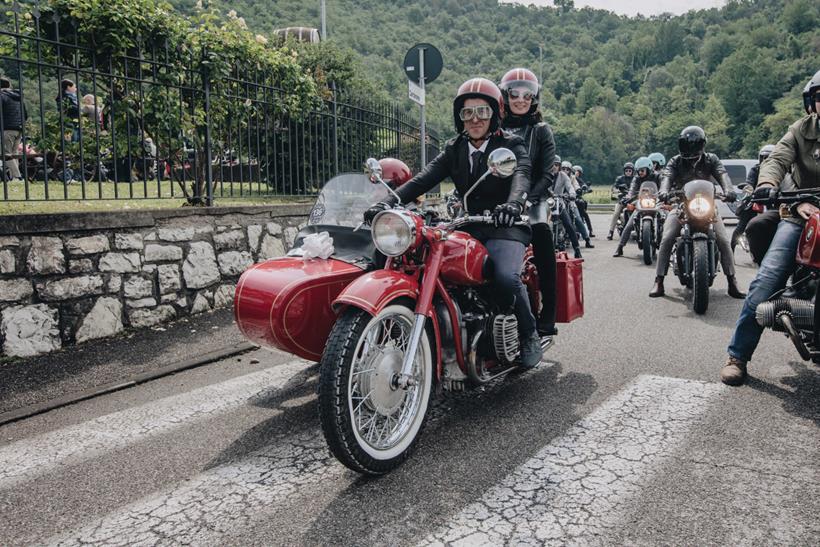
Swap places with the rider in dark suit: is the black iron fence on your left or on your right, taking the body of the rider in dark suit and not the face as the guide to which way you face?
on your right

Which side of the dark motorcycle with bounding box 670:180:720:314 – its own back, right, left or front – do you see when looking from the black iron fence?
right

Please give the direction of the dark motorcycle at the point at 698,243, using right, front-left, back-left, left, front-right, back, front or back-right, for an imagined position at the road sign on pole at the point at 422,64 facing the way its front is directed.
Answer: back-right

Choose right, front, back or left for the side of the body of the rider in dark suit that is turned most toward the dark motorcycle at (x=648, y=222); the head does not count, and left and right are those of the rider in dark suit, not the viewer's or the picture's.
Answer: back

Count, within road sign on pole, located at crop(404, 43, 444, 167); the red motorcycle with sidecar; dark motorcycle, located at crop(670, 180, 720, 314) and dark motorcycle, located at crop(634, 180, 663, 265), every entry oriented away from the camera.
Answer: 1

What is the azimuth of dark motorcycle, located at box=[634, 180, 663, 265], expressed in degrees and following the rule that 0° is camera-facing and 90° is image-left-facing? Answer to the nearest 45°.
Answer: approximately 0°

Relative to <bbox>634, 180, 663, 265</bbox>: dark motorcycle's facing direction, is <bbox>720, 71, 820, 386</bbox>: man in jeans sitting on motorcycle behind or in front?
in front

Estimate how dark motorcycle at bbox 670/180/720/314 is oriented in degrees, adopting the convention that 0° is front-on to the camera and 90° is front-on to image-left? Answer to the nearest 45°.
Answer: approximately 0°

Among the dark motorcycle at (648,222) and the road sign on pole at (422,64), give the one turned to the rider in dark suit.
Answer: the dark motorcycle

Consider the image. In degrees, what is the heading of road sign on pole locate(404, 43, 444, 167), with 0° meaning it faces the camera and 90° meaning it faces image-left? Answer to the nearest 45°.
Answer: approximately 180°

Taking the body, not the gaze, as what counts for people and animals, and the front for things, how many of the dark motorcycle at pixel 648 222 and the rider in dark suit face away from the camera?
0

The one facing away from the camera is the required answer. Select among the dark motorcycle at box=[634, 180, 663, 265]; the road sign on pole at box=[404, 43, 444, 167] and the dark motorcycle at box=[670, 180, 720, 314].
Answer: the road sign on pole
